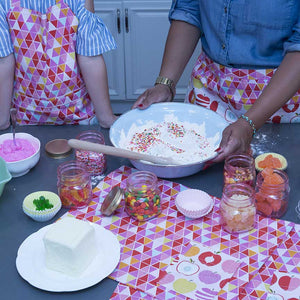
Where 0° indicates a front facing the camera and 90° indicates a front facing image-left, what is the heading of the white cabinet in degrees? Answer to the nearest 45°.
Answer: approximately 0°

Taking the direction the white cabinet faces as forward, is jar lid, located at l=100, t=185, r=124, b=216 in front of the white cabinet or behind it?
in front

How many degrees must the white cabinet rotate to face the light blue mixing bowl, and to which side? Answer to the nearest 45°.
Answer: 0° — it already faces it

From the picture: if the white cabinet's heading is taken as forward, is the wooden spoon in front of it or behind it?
in front

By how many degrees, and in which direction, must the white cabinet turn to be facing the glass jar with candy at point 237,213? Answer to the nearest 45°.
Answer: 0° — it already faces it

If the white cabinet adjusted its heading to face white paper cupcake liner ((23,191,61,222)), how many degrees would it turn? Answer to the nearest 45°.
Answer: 0° — it already faces it

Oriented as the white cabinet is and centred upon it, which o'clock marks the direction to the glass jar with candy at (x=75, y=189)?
The glass jar with candy is roughly at 12 o'clock from the white cabinet.

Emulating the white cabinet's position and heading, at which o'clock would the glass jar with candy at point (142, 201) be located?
The glass jar with candy is roughly at 12 o'clock from the white cabinet.

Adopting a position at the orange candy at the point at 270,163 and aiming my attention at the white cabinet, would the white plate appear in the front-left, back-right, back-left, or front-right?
back-left

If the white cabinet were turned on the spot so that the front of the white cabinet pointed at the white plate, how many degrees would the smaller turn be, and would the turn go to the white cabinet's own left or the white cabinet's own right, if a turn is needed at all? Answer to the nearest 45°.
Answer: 0° — it already faces it

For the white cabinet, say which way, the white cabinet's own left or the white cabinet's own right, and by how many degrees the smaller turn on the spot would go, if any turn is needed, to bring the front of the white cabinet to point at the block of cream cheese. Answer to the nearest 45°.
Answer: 0° — it already faces it

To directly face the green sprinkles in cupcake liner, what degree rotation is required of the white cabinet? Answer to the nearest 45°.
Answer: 0° — it already faces it

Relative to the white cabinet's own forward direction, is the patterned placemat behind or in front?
in front

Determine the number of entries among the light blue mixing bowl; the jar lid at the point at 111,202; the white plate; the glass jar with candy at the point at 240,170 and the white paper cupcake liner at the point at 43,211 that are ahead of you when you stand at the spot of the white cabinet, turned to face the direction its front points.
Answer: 5
